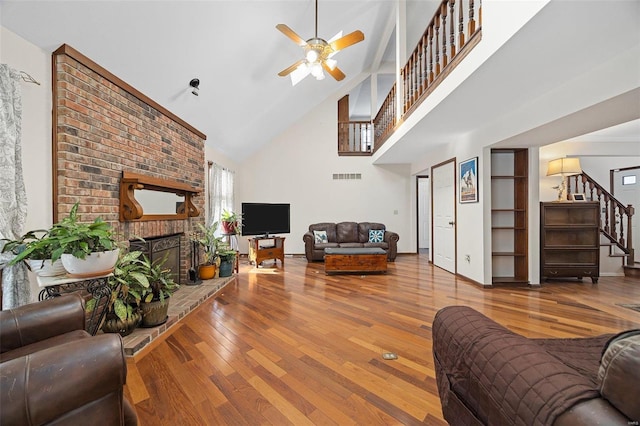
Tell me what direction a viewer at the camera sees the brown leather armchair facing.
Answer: facing away from the viewer and to the right of the viewer

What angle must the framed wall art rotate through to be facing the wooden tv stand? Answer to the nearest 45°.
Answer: approximately 45° to its right

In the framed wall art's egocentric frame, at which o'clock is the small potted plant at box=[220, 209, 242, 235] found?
The small potted plant is roughly at 1 o'clock from the framed wall art.

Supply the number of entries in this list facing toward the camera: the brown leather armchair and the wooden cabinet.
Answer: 1

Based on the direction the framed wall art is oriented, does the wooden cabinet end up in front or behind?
behind

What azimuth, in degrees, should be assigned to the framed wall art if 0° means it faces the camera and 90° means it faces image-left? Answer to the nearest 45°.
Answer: approximately 45°

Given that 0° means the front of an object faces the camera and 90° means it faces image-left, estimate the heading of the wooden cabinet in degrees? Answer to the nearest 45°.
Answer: approximately 0°

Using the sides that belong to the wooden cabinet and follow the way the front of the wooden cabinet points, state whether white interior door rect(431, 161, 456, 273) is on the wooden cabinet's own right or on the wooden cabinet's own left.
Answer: on the wooden cabinet's own right

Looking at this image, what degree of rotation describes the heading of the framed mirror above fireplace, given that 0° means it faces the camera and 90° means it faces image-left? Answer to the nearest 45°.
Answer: approximately 315°
